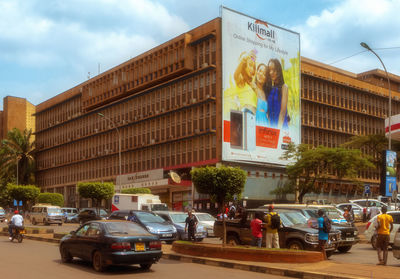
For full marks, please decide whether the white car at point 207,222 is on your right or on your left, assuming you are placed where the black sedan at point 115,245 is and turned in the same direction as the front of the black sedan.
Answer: on your right

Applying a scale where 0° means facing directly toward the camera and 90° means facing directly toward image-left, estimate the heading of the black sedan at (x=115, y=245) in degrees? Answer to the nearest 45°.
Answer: approximately 135°
